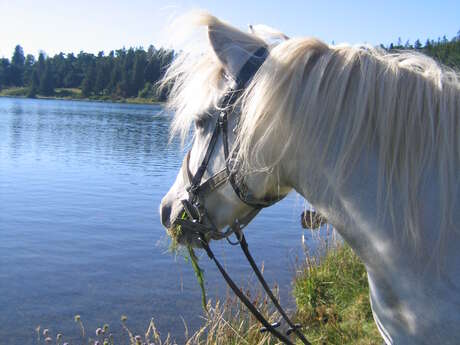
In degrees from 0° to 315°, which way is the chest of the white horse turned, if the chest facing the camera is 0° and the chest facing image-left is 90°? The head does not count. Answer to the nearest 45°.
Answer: approximately 90°
